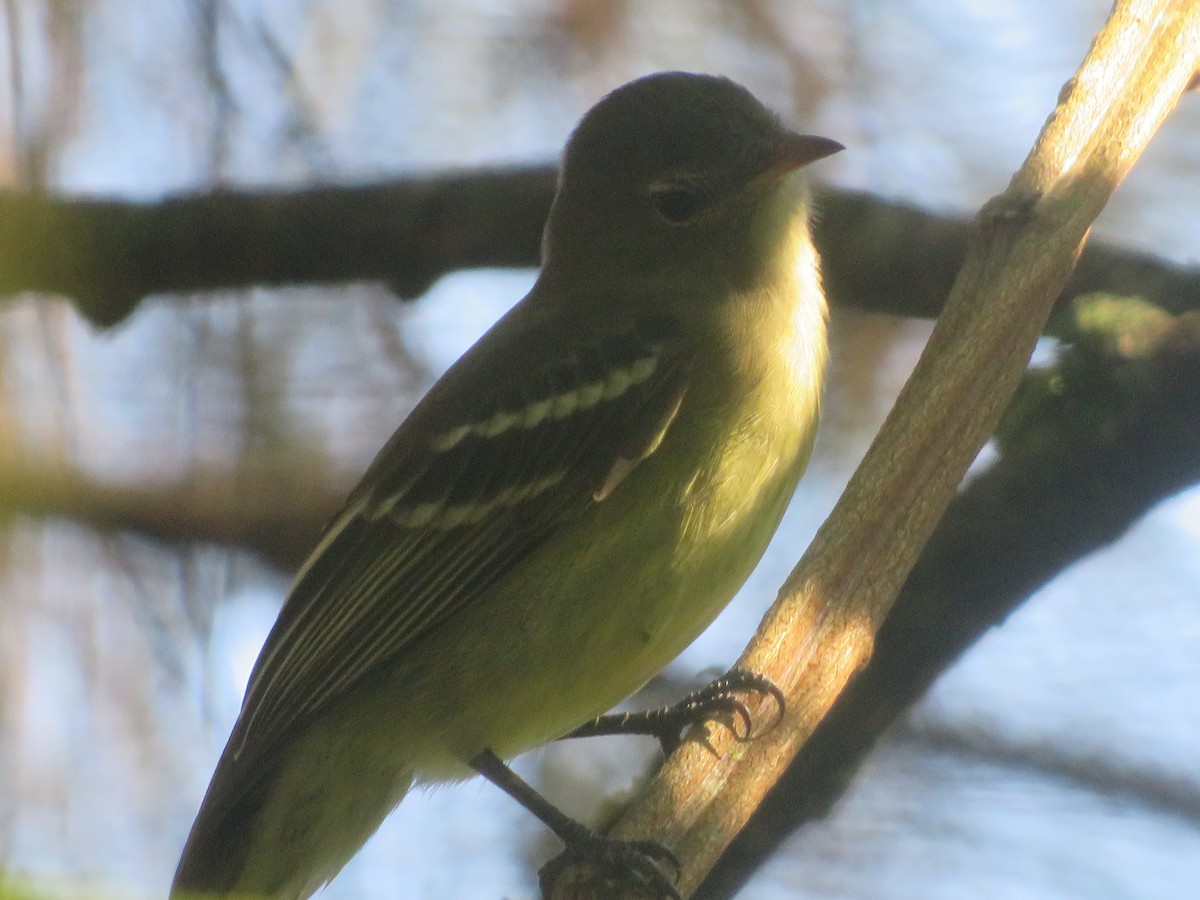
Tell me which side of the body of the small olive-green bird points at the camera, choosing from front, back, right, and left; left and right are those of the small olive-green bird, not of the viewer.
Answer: right

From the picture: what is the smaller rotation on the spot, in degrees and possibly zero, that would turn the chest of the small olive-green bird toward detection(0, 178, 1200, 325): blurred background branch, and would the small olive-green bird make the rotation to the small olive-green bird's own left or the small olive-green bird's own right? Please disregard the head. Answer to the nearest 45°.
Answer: approximately 135° to the small olive-green bird's own left
